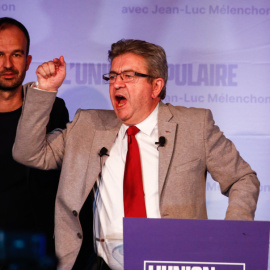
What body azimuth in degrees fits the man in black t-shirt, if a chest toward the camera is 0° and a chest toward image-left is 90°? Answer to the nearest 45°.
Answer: approximately 0°
